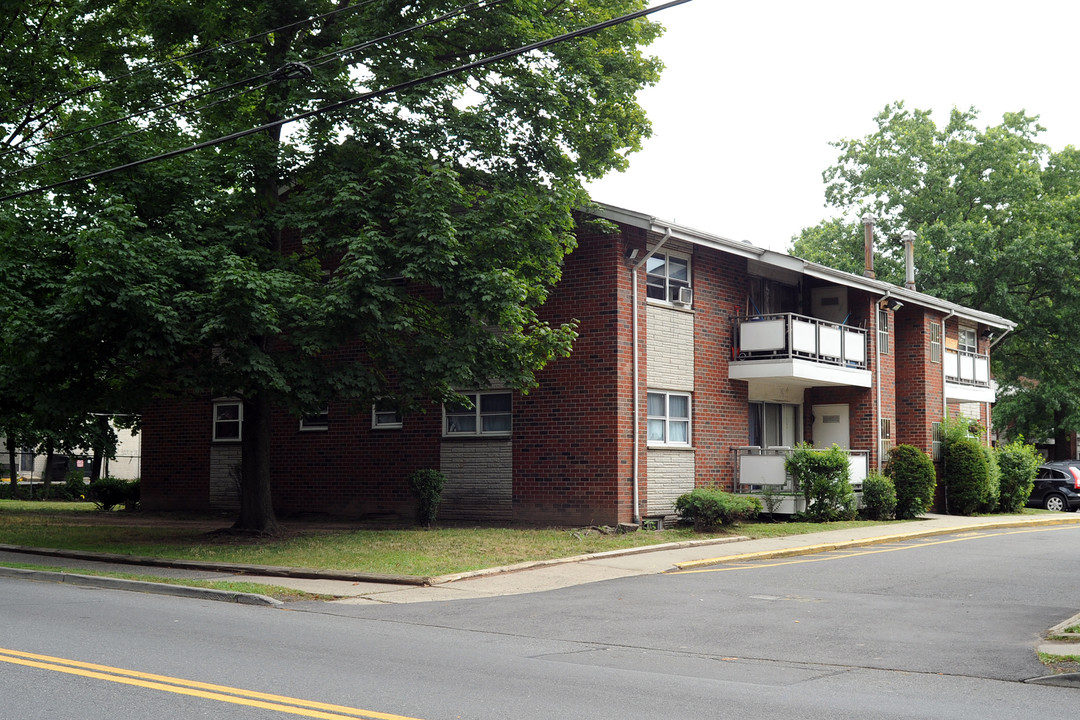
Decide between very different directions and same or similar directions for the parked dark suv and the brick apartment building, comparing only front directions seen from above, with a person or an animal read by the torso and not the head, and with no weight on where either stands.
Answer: very different directions

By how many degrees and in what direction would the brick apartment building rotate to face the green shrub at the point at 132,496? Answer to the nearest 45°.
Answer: approximately 180°

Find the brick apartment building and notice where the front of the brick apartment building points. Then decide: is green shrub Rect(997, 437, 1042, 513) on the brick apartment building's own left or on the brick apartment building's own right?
on the brick apartment building's own left

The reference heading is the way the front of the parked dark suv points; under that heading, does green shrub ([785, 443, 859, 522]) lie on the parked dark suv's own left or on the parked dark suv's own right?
on the parked dark suv's own left

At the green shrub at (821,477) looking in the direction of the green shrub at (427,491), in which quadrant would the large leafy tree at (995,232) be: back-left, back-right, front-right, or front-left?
back-right

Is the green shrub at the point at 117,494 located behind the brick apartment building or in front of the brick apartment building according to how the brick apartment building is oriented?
behind

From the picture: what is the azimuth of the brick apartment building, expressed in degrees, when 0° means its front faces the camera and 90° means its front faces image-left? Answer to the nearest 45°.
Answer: approximately 315°

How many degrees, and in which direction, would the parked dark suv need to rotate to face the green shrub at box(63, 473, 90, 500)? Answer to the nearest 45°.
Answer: approximately 45° to its left

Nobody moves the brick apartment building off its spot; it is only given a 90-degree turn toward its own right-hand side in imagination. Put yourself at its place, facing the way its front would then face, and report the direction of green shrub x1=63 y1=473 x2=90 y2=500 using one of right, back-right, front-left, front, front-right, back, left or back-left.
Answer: right

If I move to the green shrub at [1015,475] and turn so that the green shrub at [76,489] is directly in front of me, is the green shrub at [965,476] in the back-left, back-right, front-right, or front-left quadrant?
front-left
